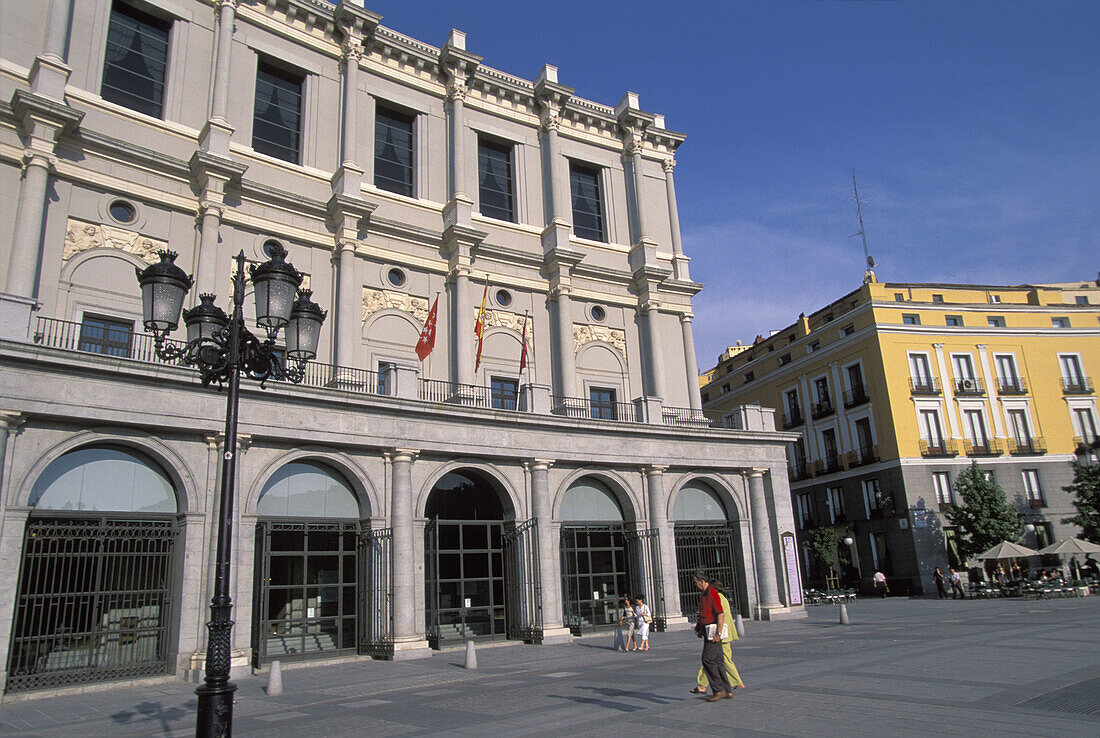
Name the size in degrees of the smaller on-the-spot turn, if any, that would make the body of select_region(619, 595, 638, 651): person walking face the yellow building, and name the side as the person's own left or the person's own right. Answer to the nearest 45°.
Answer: approximately 135° to the person's own left

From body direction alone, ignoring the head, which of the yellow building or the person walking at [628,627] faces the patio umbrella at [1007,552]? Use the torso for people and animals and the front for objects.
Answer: the yellow building

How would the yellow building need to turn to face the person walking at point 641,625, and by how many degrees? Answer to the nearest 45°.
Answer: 0° — it already faces them

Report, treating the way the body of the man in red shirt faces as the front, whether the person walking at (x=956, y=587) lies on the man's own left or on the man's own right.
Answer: on the man's own right

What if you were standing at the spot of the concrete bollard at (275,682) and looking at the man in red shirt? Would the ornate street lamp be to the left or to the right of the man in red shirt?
right

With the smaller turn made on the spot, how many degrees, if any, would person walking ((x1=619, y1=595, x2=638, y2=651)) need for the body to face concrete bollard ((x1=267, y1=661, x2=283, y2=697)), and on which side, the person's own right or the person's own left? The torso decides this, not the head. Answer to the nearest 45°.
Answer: approximately 45° to the person's own right

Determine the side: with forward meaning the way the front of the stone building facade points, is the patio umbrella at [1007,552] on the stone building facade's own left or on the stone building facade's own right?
on the stone building facade's own left

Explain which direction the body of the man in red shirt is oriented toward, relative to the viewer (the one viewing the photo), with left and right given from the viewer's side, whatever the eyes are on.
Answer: facing to the left of the viewer
